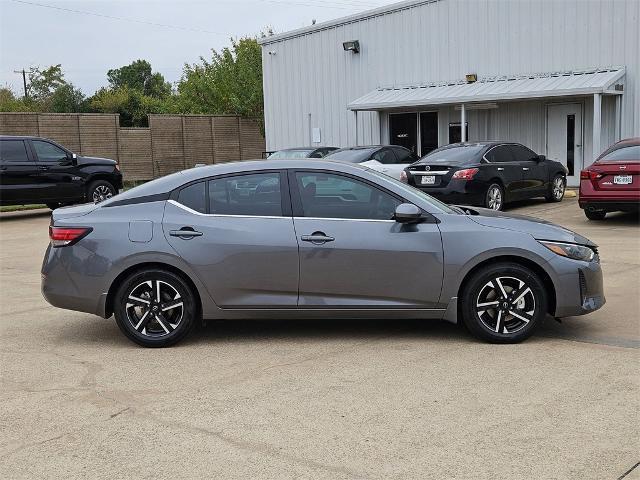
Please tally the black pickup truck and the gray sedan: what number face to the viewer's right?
2

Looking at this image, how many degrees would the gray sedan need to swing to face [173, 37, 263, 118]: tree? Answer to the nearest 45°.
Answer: approximately 90° to its left

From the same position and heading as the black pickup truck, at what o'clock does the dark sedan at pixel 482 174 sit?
The dark sedan is roughly at 1 o'clock from the black pickup truck.

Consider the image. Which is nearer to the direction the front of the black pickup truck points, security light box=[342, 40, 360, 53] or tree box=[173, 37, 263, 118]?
the security light

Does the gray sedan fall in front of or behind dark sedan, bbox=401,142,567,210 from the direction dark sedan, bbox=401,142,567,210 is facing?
behind

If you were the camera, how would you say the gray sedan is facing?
facing to the right of the viewer

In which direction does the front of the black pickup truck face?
to the viewer's right

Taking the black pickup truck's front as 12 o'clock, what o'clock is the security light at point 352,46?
The security light is roughly at 11 o'clock from the black pickup truck.

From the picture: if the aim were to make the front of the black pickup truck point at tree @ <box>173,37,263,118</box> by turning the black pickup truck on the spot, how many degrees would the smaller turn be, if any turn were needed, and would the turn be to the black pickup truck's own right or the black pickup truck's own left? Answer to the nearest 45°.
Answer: approximately 90° to the black pickup truck's own left

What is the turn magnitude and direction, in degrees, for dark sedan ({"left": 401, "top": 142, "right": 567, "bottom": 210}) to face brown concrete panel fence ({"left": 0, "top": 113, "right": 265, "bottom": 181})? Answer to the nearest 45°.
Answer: approximately 90° to its left

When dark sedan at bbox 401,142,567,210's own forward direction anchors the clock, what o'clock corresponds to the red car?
The red car is roughly at 3 o'clock from the dark sedan.

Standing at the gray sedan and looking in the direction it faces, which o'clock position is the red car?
The red car is roughly at 10 o'clock from the gray sedan.
